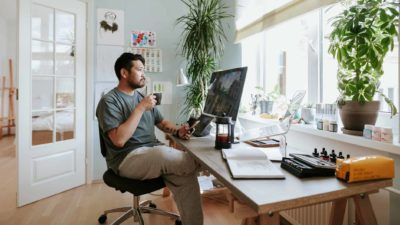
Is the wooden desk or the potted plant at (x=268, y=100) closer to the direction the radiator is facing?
the wooden desk

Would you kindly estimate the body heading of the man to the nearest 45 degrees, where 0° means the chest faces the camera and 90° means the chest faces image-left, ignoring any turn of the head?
approximately 270°

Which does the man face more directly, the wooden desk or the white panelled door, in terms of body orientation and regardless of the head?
the wooden desk

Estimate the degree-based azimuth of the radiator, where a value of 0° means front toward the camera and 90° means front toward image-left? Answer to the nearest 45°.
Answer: approximately 45°

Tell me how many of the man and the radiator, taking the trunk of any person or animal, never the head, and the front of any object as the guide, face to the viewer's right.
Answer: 1

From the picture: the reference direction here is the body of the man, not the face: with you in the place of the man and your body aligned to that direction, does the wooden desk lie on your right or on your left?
on your right
